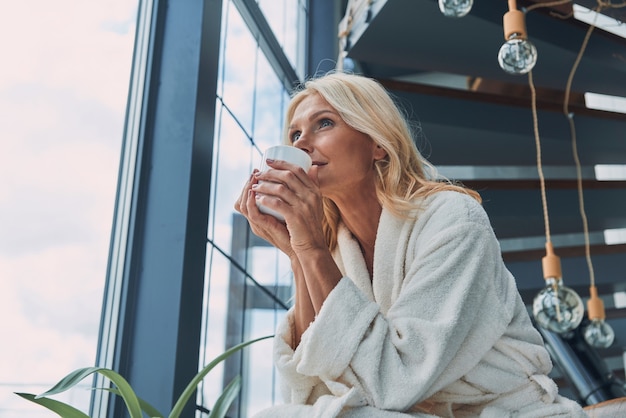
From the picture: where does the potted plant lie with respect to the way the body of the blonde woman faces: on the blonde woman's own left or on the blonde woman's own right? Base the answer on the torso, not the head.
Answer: on the blonde woman's own right

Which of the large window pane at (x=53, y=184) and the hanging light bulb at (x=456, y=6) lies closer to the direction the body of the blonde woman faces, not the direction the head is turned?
the large window pane

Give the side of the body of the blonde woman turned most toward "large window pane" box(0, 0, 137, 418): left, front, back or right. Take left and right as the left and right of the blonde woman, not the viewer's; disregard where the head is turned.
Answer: right

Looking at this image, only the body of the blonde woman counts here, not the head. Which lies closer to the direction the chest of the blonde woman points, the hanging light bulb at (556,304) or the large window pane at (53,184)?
the large window pane

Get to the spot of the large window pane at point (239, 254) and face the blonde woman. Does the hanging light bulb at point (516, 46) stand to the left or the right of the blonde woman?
left

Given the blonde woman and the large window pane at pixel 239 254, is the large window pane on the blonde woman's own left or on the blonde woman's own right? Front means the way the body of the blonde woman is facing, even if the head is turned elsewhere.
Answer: on the blonde woman's own right
